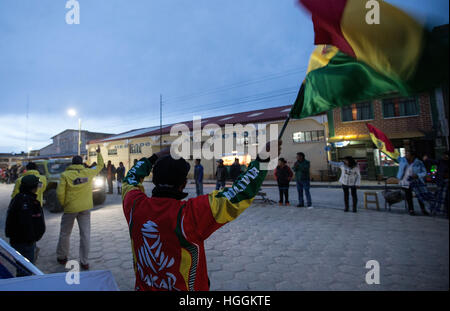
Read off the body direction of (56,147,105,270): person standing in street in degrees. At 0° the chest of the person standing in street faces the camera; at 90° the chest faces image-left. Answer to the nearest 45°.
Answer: approximately 180°

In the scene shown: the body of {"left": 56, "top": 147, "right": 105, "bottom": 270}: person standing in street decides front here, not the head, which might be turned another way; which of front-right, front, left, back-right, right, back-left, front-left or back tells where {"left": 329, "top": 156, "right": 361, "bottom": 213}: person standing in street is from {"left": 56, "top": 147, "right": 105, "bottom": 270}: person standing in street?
right

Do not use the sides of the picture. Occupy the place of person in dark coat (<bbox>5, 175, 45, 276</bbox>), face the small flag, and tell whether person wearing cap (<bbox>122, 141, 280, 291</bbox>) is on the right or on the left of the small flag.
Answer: right

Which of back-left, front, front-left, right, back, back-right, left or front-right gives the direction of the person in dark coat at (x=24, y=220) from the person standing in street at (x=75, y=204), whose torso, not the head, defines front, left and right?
back-left

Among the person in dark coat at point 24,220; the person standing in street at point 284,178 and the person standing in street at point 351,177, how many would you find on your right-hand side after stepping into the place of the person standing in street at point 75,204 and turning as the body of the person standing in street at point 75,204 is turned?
2

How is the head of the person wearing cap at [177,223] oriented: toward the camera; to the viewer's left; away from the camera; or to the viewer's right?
away from the camera

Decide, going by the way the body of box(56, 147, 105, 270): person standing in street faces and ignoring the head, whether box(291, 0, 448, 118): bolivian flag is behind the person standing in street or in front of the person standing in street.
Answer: behind

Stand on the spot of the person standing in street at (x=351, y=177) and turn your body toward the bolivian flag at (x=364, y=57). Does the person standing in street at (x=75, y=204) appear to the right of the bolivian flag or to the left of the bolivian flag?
right

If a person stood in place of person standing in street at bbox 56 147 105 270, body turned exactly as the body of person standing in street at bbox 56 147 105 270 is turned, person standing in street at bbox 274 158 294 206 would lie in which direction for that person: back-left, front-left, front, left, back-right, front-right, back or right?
right
